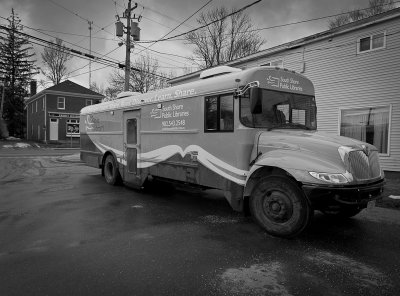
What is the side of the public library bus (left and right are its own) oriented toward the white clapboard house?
left

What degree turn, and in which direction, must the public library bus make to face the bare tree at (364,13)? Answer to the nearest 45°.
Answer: approximately 90° to its left

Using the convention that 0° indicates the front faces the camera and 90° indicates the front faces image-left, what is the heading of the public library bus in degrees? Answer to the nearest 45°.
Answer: approximately 315°

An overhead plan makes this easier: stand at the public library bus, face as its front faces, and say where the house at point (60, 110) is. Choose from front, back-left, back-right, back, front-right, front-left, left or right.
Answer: back
